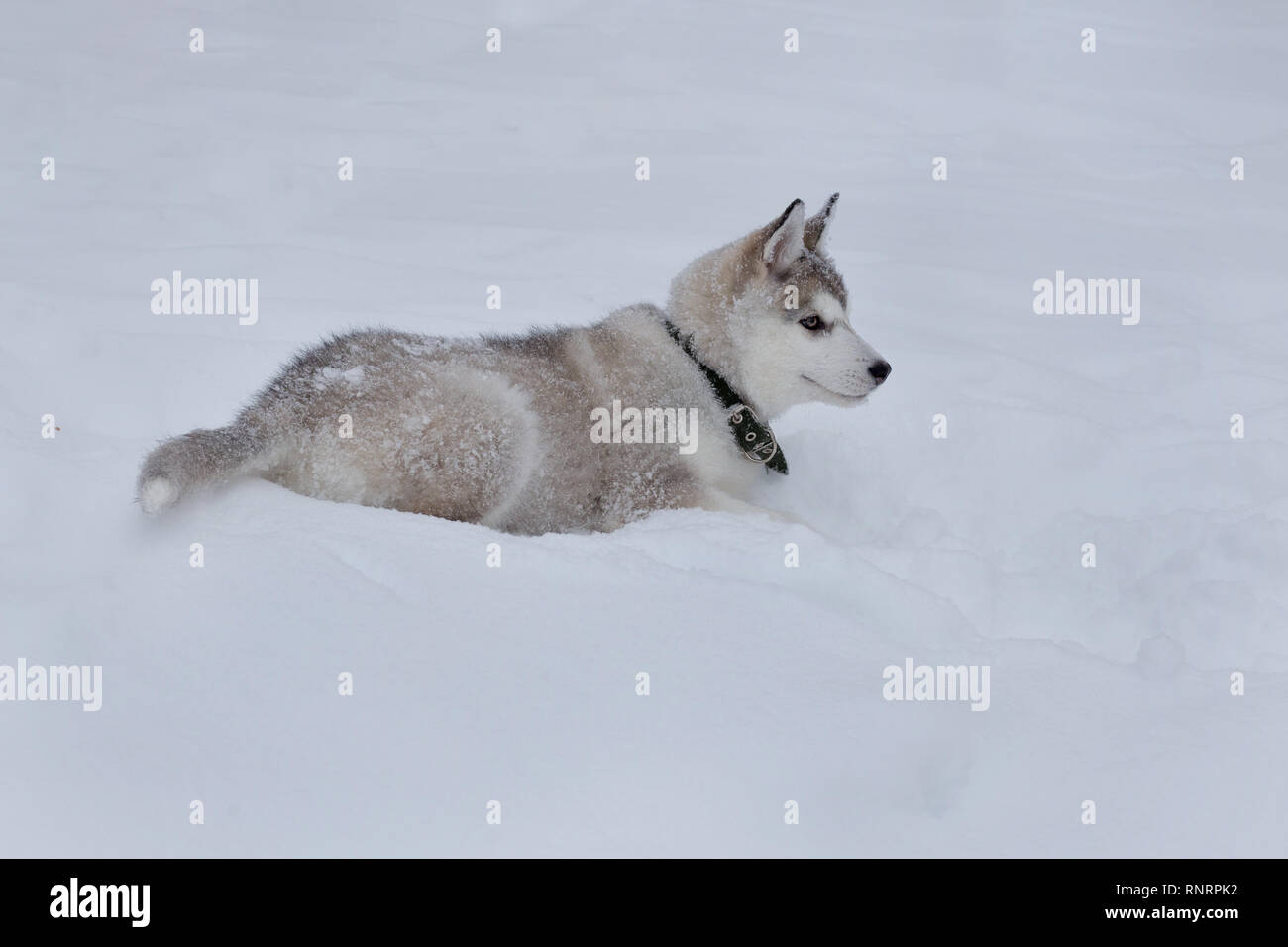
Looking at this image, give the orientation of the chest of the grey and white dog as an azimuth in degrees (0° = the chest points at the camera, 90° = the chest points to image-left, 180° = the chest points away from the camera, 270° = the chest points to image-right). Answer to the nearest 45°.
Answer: approximately 270°
